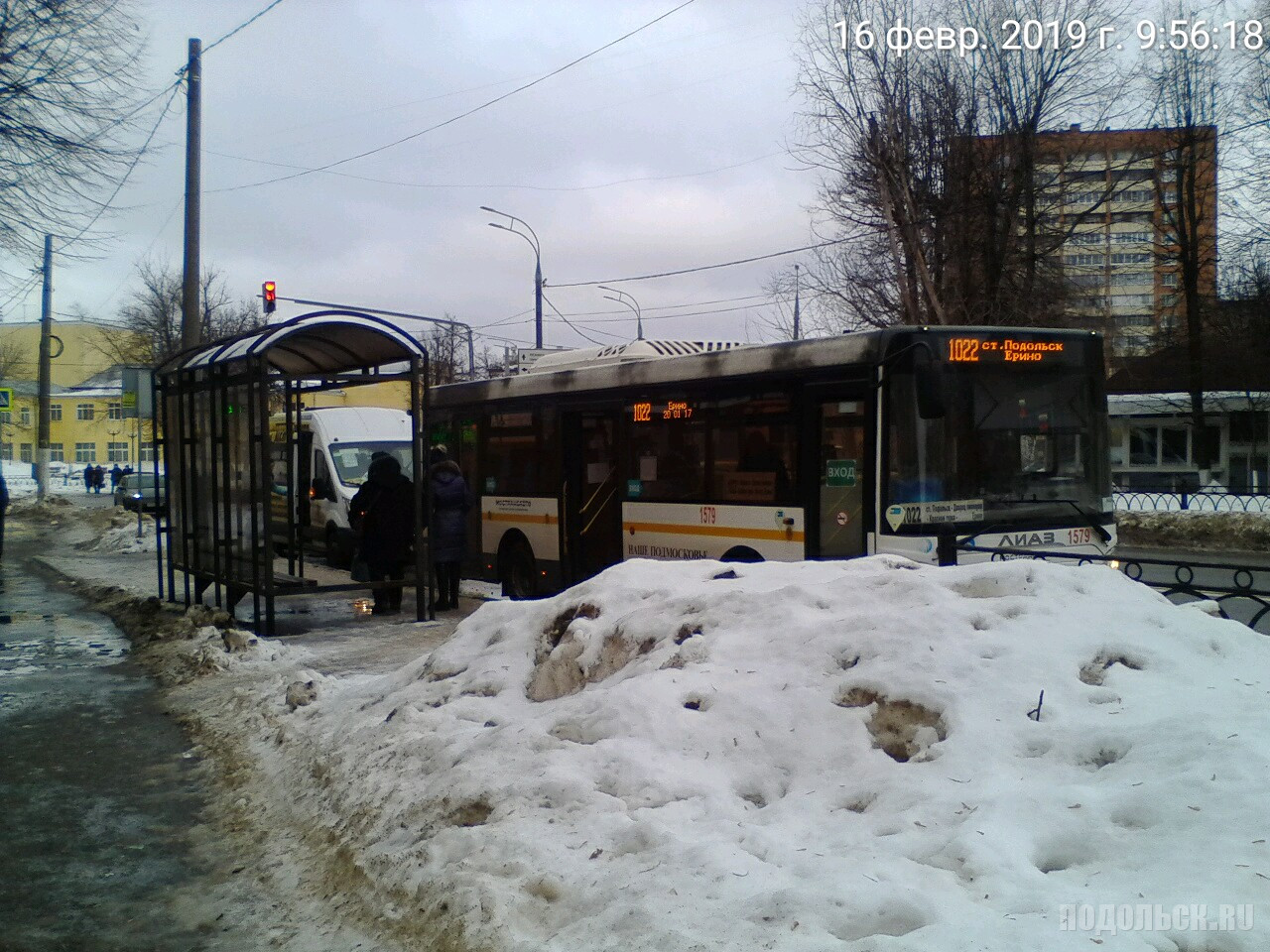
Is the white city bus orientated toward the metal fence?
yes

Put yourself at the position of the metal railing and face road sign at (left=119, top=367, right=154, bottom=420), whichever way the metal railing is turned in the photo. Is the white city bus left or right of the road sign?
left

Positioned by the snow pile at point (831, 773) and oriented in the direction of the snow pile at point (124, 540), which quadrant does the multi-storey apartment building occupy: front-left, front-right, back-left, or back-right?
front-right

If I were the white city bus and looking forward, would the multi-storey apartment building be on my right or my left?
on my left

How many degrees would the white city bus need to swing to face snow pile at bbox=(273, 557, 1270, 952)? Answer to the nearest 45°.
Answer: approximately 45° to its right

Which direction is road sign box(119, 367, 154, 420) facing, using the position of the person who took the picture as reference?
facing away from the viewer

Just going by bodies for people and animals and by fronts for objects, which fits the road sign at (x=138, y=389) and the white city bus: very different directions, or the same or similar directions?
very different directions

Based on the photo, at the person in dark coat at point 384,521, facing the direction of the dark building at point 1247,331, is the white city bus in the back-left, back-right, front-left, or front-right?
front-right

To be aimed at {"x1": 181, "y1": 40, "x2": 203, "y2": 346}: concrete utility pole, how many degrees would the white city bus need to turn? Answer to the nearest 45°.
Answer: approximately 180°

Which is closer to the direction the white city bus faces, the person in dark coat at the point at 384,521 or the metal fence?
the metal fence

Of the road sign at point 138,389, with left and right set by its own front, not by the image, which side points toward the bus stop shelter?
back

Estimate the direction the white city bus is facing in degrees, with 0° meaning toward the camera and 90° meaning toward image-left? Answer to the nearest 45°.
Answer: approximately 315°

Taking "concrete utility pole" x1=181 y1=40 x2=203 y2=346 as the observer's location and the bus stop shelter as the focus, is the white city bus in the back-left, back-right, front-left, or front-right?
front-left
